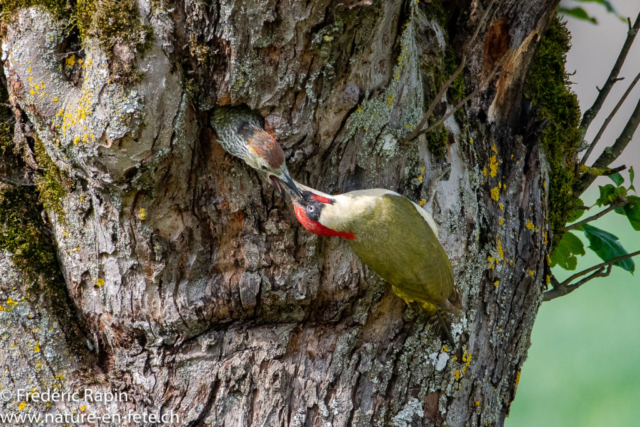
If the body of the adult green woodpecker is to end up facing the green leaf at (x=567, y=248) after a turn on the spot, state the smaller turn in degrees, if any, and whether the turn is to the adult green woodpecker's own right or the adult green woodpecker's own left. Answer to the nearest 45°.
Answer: approximately 135° to the adult green woodpecker's own right

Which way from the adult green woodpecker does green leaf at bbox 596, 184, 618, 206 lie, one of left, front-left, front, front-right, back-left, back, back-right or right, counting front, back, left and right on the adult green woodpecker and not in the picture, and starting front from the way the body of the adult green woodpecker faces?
back-right

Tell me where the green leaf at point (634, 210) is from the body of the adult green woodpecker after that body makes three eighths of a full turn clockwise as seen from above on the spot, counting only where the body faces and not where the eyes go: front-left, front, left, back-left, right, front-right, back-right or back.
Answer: front

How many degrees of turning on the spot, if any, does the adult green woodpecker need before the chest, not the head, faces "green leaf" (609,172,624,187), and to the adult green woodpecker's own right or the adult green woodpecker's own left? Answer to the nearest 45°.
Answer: approximately 135° to the adult green woodpecker's own right

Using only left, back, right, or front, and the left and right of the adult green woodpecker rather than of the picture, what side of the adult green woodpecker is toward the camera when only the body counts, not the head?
left
